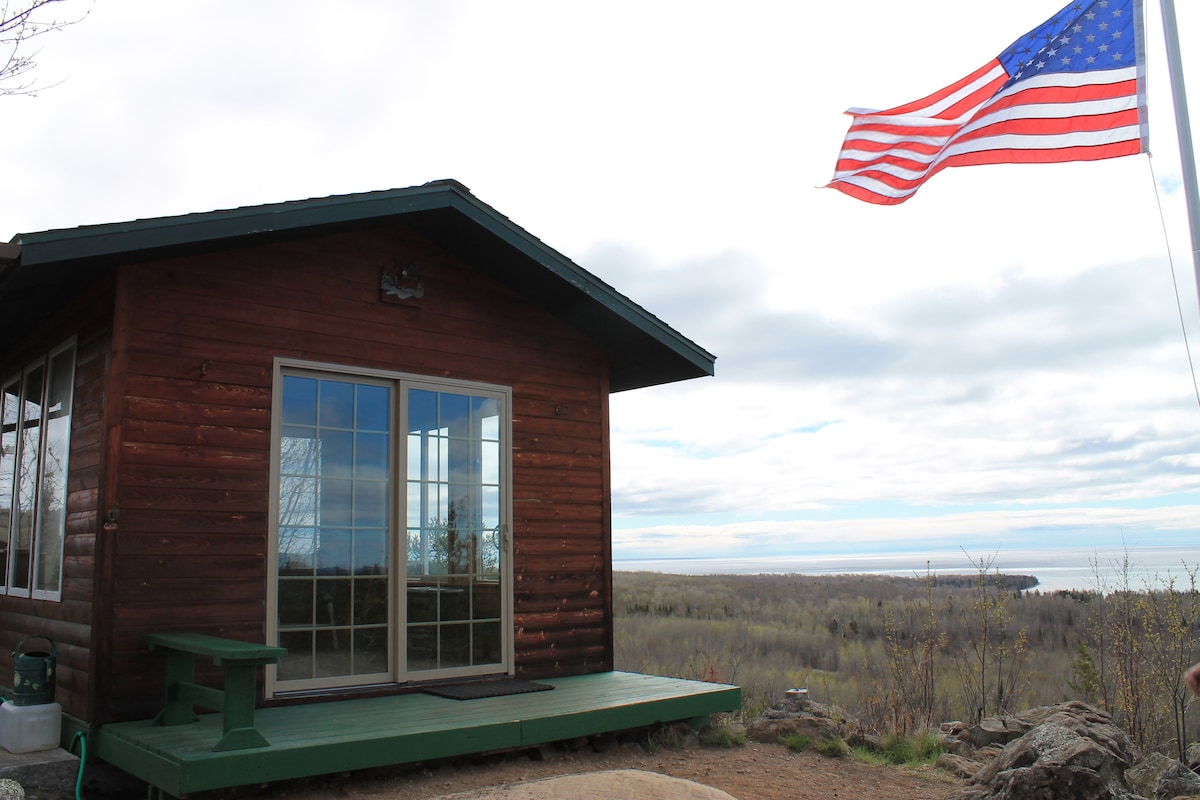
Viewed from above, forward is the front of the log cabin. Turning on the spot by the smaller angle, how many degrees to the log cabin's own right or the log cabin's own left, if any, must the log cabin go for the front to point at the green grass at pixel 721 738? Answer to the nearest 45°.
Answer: approximately 45° to the log cabin's own left

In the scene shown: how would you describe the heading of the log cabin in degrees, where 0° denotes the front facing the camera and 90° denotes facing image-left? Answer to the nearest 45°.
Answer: approximately 315°

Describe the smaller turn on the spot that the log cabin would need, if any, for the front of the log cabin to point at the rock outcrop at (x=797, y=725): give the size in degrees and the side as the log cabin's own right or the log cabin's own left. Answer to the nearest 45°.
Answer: approximately 45° to the log cabin's own left

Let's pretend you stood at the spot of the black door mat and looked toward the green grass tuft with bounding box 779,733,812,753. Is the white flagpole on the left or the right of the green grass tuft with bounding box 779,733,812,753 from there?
right
